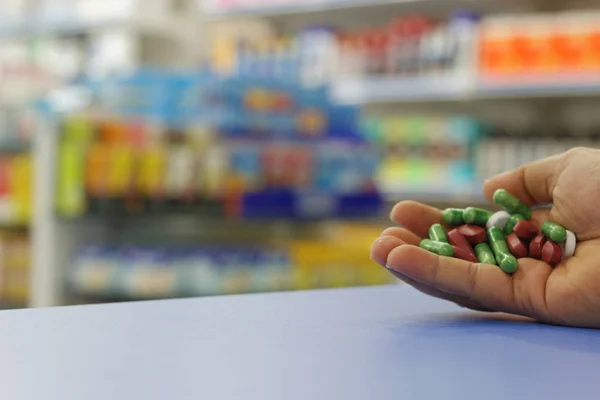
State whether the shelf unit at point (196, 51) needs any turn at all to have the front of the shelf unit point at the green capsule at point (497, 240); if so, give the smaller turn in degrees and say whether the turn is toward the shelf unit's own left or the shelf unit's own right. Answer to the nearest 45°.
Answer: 0° — it already faces it

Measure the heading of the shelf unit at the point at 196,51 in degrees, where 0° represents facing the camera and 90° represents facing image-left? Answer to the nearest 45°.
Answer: approximately 0°

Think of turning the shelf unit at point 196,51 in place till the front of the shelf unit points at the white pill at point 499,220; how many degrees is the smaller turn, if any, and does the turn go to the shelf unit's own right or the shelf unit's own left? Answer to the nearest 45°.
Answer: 0° — it already faces it

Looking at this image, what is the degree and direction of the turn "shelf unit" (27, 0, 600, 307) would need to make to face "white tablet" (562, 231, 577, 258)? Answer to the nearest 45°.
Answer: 0° — it already faces it
